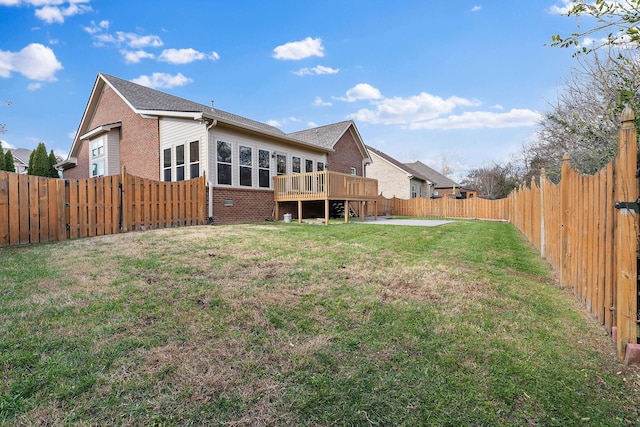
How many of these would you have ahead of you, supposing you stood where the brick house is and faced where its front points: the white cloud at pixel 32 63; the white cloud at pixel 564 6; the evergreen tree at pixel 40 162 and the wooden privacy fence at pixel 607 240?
2

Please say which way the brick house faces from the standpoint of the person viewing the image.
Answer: facing away from the viewer and to the left of the viewer
